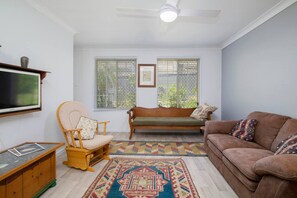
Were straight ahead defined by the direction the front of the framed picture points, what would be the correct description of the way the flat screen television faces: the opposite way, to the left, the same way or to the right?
to the left

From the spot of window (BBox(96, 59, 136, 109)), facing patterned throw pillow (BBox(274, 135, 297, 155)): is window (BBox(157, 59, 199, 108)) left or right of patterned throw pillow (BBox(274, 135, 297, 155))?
left

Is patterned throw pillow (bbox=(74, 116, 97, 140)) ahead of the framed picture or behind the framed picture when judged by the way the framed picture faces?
ahead

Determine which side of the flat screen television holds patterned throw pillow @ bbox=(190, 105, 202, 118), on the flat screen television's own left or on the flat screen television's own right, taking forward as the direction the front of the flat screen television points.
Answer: on the flat screen television's own left

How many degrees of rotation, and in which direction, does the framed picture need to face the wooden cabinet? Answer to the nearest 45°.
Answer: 0° — it already faces it

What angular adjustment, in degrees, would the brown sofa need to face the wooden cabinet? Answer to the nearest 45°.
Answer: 0° — it already faces it

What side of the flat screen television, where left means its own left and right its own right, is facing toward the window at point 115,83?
left

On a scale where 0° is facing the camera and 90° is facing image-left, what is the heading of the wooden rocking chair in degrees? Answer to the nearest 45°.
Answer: approximately 315°

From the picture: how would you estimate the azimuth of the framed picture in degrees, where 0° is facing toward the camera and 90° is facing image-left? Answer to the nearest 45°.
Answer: approximately 0°

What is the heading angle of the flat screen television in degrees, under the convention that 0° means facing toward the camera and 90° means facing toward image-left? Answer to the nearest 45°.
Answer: approximately 315°
